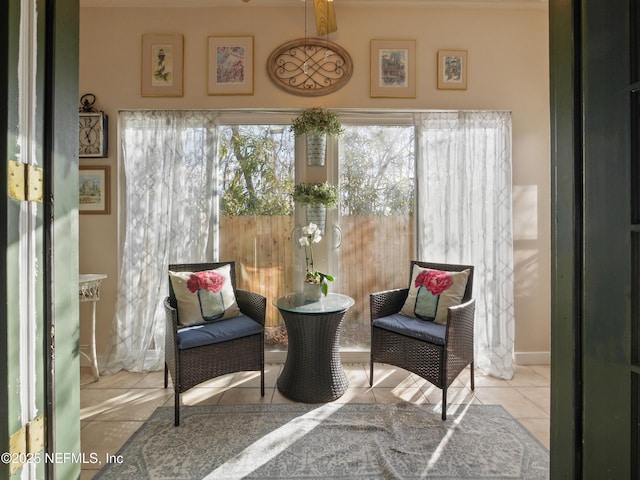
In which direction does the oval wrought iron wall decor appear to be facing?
toward the camera

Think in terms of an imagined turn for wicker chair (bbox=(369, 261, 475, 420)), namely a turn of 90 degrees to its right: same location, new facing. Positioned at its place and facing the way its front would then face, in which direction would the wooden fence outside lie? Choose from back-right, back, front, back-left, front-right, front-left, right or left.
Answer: front

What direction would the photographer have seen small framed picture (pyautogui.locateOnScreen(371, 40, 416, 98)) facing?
facing the viewer

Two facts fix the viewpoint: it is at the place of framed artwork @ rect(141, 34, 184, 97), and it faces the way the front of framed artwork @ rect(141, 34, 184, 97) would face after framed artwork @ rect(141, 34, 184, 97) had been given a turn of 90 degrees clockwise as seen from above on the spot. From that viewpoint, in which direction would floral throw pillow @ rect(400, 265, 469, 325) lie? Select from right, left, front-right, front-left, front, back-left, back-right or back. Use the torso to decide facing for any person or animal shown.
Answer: back-left

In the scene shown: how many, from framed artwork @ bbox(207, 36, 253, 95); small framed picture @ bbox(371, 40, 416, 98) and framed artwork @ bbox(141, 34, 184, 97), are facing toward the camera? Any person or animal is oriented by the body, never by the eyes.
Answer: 3

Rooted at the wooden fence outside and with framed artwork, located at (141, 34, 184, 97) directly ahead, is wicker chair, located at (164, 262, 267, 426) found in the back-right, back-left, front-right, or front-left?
front-left

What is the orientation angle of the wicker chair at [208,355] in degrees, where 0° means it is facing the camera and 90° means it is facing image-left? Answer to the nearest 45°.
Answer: approximately 315°

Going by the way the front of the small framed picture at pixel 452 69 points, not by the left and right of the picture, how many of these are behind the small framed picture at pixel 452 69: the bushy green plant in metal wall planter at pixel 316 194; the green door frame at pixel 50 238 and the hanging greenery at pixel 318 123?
0

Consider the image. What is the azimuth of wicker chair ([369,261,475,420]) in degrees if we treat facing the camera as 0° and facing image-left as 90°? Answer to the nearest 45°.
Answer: approximately 45°

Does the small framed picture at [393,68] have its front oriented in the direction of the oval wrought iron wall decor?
no

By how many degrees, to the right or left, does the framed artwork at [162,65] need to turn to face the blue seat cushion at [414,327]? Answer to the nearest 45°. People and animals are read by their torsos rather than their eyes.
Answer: approximately 45° to its left

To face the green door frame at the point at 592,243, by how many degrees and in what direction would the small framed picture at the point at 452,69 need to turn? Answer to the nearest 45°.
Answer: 0° — it already faces it
